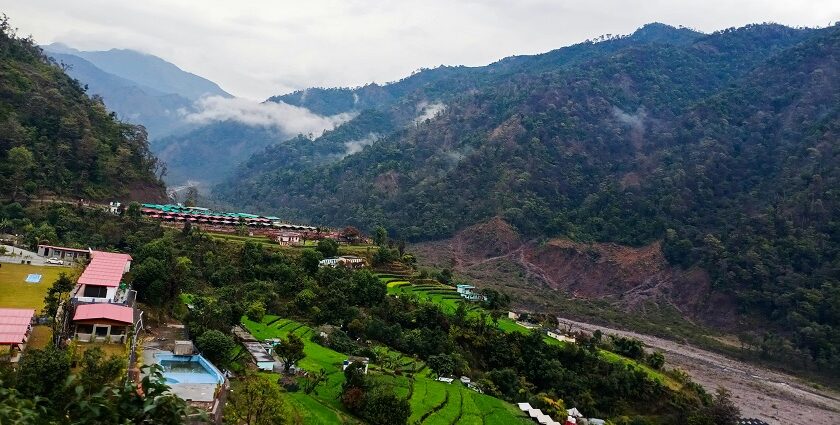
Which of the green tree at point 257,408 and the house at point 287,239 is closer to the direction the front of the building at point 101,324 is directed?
the green tree

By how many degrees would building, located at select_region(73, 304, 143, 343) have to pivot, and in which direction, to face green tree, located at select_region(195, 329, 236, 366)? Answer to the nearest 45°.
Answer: approximately 90° to its left

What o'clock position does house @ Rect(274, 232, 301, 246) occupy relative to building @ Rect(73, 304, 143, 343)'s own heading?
The house is roughly at 7 o'clock from the building.

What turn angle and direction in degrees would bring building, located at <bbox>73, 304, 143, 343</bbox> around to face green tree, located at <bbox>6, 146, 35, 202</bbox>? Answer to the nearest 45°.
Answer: approximately 180°

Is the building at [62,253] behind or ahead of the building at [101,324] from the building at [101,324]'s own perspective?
behind

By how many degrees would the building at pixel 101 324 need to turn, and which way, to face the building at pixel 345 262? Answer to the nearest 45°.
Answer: approximately 135° to its left

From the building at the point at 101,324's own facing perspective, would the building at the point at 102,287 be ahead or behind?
behind

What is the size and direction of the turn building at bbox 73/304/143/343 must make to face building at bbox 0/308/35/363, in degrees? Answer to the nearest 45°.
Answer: approximately 45° to its right

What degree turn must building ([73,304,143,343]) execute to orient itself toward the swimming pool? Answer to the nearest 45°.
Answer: approximately 45° to its left

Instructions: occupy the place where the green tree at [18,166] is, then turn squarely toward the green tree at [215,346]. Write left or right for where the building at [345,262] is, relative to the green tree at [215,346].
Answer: left

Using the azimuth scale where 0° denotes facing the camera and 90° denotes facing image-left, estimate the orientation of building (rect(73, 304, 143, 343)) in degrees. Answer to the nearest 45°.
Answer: approximately 0°

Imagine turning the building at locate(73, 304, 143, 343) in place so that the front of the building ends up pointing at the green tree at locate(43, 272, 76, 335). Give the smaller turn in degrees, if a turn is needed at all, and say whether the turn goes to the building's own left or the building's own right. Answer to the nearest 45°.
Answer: approximately 135° to the building's own right
